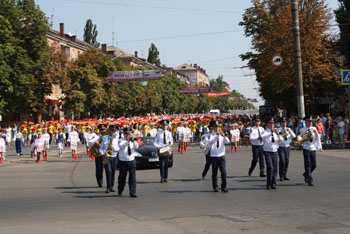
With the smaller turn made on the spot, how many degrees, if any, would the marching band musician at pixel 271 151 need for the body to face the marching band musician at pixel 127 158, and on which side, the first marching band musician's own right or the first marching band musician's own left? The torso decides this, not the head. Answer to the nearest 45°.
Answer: approximately 45° to the first marching band musician's own right

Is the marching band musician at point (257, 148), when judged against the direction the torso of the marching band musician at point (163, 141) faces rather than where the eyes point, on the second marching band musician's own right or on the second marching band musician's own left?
on the second marching band musician's own left

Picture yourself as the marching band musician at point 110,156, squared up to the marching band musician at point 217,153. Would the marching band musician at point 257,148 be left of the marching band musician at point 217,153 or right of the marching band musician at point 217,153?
left

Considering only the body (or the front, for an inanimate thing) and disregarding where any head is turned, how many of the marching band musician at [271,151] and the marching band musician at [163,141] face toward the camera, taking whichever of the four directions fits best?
2

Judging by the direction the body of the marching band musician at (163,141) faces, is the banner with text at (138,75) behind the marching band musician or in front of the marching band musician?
behind

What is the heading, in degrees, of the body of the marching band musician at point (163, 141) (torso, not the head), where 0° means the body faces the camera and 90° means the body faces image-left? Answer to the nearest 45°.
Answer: approximately 0°

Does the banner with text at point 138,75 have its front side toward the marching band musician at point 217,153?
yes
